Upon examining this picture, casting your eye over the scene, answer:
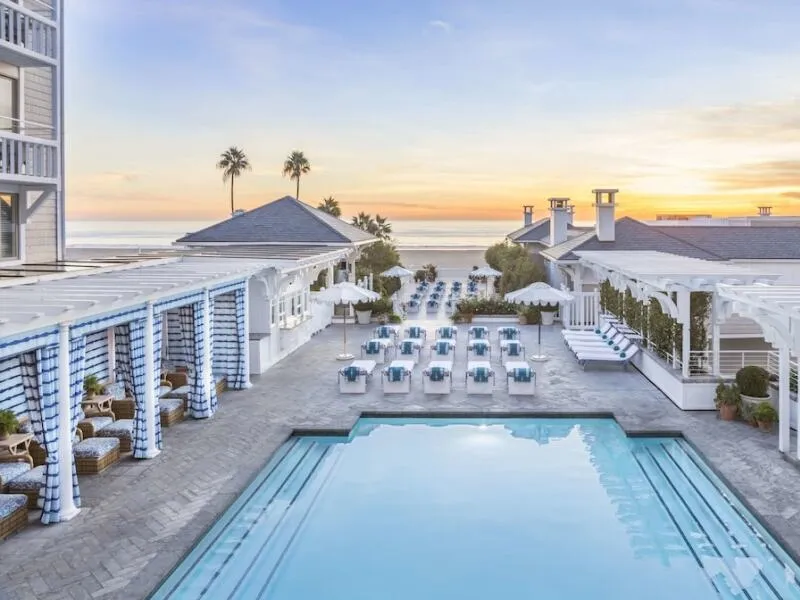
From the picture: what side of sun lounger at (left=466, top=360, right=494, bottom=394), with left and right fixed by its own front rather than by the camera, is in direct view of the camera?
front

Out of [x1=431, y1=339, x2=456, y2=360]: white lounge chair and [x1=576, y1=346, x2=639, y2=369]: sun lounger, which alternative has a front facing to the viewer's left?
the sun lounger

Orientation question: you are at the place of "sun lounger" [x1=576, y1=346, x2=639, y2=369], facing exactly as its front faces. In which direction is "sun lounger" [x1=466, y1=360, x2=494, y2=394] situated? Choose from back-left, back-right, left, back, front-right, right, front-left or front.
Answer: front-left

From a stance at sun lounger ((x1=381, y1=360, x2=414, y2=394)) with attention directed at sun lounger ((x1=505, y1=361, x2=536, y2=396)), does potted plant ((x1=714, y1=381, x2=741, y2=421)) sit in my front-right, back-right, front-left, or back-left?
front-right

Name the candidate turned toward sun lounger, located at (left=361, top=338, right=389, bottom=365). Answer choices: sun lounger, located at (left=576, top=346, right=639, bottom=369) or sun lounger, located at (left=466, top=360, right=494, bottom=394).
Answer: sun lounger, located at (left=576, top=346, right=639, bottom=369)

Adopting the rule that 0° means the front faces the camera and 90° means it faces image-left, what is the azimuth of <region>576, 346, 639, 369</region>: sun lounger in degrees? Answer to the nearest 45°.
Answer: approximately 90°

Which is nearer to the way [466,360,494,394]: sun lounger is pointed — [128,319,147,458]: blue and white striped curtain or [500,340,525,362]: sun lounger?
the blue and white striped curtain

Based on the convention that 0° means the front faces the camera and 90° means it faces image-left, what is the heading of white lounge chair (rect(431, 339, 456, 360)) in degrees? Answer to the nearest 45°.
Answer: approximately 0°

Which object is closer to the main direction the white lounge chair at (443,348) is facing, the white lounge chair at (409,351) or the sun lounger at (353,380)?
the sun lounger

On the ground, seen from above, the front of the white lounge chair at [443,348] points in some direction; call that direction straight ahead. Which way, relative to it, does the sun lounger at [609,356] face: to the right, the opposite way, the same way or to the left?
to the right

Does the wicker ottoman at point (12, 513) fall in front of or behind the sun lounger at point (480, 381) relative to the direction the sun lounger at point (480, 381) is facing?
in front

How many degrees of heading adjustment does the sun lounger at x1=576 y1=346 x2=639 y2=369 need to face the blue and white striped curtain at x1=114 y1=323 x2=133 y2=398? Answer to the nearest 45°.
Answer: approximately 45° to its left

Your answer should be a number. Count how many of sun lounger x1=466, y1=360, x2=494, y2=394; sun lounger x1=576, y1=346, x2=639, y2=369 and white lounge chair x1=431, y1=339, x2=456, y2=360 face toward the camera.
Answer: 2

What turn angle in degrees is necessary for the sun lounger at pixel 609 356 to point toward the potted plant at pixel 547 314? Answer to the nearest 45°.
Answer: approximately 90° to its right

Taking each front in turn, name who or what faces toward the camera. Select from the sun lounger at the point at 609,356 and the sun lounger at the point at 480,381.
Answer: the sun lounger at the point at 480,381

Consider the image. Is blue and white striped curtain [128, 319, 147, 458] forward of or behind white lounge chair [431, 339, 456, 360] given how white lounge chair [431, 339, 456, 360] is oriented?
forward
